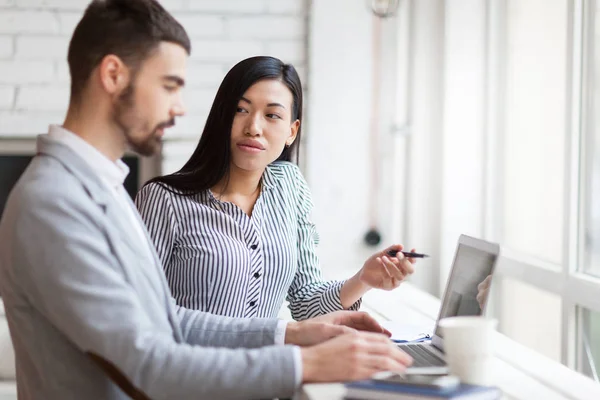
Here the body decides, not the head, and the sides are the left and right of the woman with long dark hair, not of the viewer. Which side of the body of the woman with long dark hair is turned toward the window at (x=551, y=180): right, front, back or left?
left

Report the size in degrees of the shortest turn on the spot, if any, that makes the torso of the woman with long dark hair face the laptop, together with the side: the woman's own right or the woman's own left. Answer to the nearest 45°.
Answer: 0° — they already face it

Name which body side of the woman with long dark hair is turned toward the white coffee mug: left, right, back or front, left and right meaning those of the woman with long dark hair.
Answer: front

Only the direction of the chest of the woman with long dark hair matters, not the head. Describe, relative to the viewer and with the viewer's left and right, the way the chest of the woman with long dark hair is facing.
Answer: facing the viewer and to the right of the viewer

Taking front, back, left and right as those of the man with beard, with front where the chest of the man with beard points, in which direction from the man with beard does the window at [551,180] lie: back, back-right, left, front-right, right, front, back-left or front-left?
front-left

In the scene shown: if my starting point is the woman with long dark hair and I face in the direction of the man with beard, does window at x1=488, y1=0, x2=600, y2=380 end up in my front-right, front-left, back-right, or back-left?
back-left

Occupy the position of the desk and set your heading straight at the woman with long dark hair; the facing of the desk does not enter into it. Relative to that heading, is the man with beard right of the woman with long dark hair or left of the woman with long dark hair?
left

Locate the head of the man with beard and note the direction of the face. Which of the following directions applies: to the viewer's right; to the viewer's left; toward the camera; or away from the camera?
to the viewer's right

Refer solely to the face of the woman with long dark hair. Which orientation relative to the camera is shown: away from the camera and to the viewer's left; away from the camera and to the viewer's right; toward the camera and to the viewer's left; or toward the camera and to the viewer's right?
toward the camera and to the viewer's left

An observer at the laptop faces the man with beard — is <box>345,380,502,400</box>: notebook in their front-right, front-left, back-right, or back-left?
front-left

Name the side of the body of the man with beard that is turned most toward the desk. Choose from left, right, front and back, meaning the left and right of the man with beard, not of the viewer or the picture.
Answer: front

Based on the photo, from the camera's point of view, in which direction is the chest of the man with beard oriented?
to the viewer's right

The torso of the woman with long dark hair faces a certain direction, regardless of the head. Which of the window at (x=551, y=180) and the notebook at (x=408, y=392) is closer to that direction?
the notebook

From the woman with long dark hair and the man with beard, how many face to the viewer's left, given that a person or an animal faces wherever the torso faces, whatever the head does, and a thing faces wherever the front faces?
0

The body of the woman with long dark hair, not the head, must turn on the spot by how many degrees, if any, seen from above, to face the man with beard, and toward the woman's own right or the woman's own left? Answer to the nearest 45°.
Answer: approximately 45° to the woman's own right
